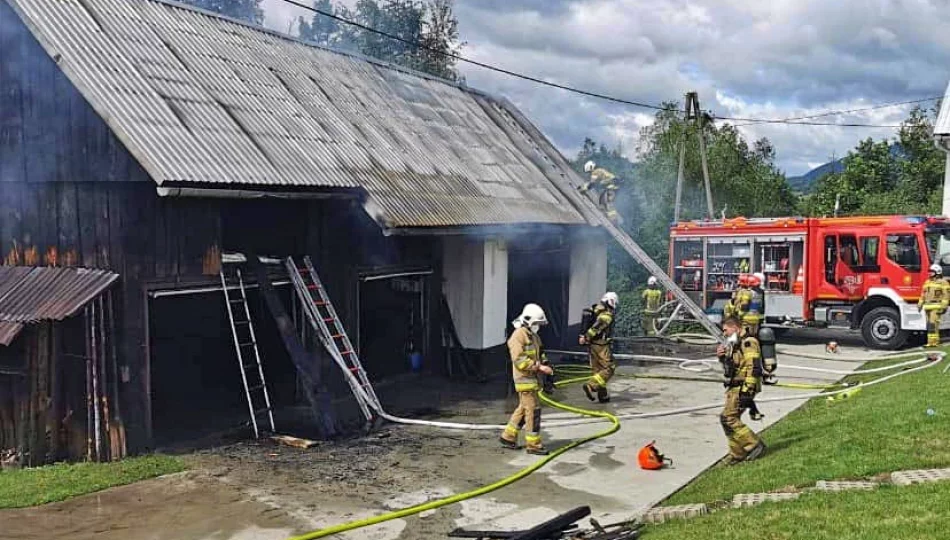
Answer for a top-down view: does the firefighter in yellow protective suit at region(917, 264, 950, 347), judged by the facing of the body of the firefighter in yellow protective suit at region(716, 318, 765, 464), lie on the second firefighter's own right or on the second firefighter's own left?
on the second firefighter's own right

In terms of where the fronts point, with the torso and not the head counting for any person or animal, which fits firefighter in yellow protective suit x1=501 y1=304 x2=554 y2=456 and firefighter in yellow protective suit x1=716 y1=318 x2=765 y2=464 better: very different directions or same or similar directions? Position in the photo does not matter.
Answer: very different directions

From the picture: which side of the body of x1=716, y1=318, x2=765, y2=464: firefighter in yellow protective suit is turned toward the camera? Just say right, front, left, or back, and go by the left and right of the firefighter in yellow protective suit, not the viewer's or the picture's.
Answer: left

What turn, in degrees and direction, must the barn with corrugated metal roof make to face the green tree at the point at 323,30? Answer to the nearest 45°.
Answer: approximately 135° to its left

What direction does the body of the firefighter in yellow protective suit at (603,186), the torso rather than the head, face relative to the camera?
to the viewer's left

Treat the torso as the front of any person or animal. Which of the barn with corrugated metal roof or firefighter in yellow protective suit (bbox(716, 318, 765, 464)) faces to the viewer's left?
the firefighter in yellow protective suit

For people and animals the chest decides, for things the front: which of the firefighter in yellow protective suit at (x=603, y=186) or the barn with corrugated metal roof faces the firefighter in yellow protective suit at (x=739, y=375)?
the barn with corrugated metal roof

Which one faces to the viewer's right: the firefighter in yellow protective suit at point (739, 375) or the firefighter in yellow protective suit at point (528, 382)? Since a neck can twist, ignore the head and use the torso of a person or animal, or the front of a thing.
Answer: the firefighter in yellow protective suit at point (528, 382)

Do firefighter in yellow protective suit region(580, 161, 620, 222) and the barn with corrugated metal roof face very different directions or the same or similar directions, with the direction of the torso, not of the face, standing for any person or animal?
very different directions
